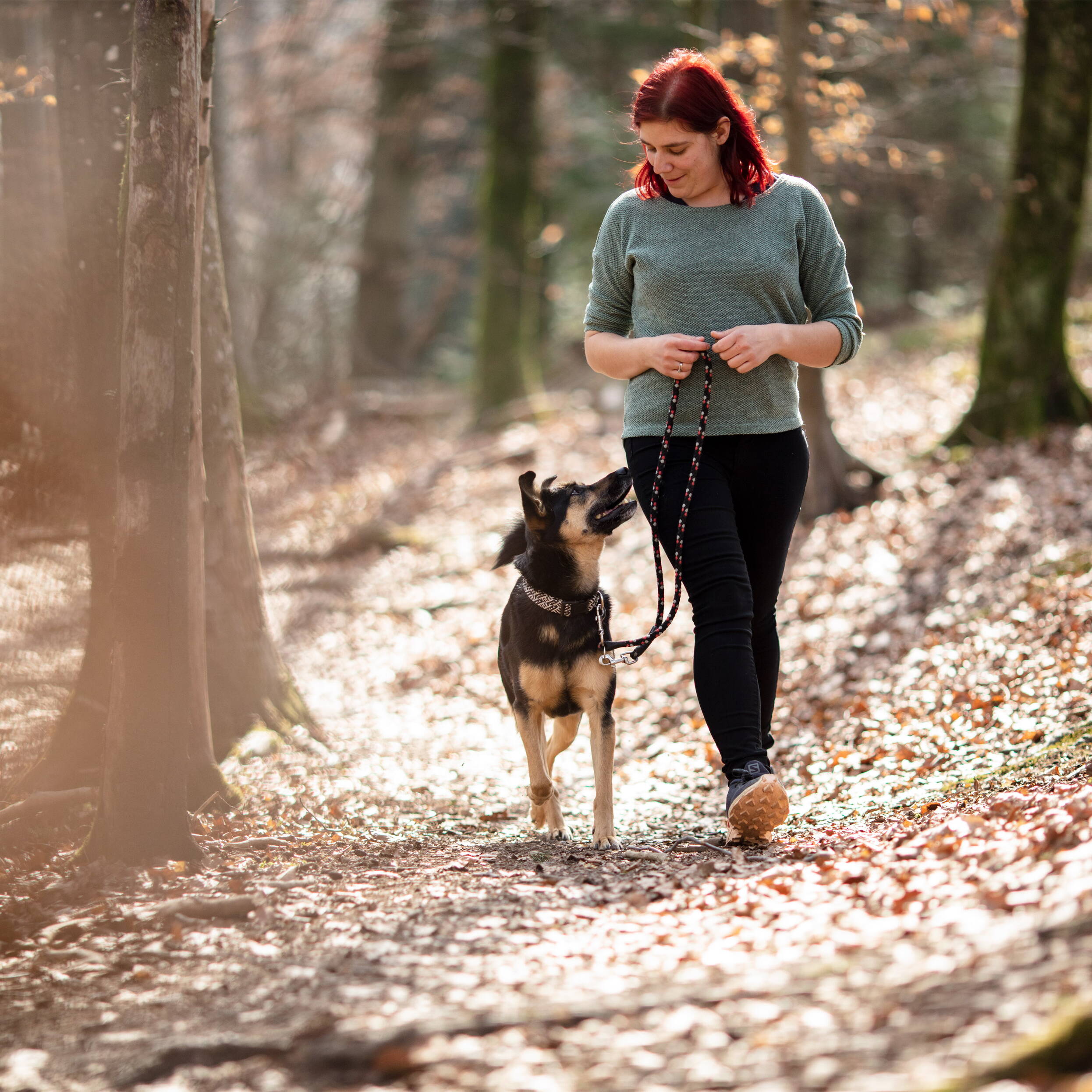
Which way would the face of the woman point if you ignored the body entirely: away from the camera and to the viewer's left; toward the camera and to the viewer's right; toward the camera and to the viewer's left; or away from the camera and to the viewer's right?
toward the camera and to the viewer's left

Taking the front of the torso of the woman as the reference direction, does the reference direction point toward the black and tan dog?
no

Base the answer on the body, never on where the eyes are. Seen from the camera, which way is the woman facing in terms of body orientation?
toward the camera

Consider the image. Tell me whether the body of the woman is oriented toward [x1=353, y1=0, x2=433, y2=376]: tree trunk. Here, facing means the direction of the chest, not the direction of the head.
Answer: no

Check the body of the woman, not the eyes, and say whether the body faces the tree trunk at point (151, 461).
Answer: no

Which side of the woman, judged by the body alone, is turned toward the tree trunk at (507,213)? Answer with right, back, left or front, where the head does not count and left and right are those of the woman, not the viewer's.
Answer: back

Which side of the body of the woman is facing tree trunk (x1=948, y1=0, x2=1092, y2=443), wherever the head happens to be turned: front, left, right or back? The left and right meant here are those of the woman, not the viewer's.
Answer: back
